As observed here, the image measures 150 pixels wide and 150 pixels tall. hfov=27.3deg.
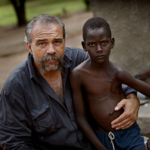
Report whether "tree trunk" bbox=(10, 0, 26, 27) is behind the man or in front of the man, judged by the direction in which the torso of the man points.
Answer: behind

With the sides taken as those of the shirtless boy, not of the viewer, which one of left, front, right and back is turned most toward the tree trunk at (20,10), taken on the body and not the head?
back

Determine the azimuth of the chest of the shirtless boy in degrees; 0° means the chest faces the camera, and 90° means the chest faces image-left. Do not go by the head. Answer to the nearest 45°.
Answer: approximately 0°
